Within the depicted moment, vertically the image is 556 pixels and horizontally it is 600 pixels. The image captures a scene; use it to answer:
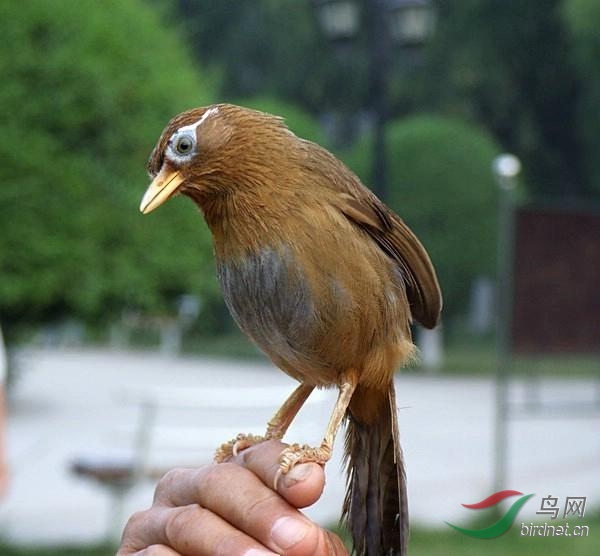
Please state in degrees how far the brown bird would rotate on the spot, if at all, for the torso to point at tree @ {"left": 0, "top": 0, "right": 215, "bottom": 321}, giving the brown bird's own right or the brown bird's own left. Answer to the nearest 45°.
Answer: approximately 135° to the brown bird's own right

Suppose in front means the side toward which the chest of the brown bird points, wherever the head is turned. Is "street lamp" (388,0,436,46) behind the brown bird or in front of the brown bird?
behind

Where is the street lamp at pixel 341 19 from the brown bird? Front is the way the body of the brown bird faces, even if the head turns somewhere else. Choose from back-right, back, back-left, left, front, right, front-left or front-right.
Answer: back-right

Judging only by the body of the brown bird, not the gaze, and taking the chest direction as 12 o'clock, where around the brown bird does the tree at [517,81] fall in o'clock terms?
The tree is roughly at 5 o'clock from the brown bird.

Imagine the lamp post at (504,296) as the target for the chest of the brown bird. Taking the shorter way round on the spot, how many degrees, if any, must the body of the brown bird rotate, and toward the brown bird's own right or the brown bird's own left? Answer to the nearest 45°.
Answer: approximately 135° to the brown bird's own right

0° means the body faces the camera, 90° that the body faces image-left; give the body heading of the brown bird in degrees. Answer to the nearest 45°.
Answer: approximately 45°

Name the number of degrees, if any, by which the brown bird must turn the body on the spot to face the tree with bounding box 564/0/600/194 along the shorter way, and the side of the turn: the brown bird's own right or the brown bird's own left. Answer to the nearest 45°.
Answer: approximately 135° to the brown bird's own right
